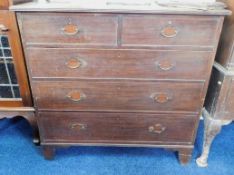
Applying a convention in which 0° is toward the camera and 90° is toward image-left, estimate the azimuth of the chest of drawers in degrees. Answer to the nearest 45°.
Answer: approximately 0°
